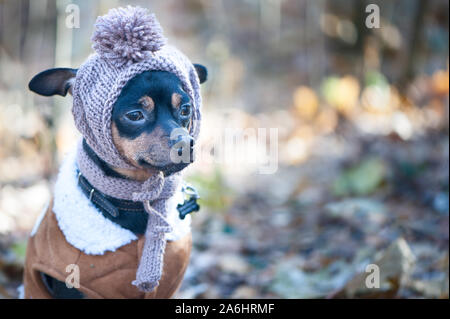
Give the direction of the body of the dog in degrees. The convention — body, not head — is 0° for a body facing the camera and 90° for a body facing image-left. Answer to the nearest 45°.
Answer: approximately 315°
